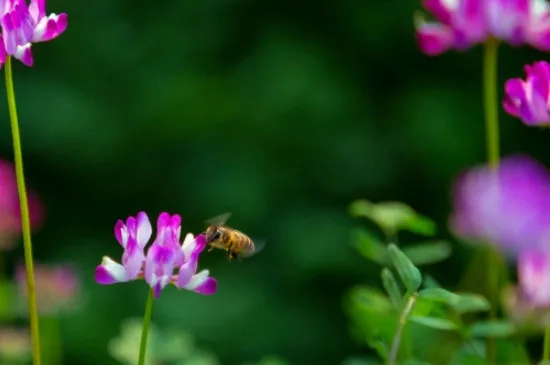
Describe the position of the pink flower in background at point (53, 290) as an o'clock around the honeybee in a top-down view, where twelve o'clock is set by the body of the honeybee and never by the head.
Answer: The pink flower in background is roughly at 2 o'clock from the honeybee.

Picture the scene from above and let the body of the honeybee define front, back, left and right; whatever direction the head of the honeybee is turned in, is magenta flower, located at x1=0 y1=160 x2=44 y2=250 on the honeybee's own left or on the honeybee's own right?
on the honeybee's own right

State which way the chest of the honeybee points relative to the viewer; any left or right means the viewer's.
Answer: facing to the left of the viewer
